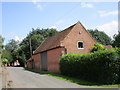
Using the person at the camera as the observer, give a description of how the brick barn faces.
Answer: facing the viewer and to the left of the viewer

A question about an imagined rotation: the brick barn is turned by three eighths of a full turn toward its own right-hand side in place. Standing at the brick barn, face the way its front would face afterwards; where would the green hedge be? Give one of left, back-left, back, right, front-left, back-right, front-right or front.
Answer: back
